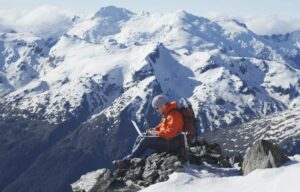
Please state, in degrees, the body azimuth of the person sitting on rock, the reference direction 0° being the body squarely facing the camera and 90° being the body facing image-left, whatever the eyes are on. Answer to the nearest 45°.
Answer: approximately 90°
